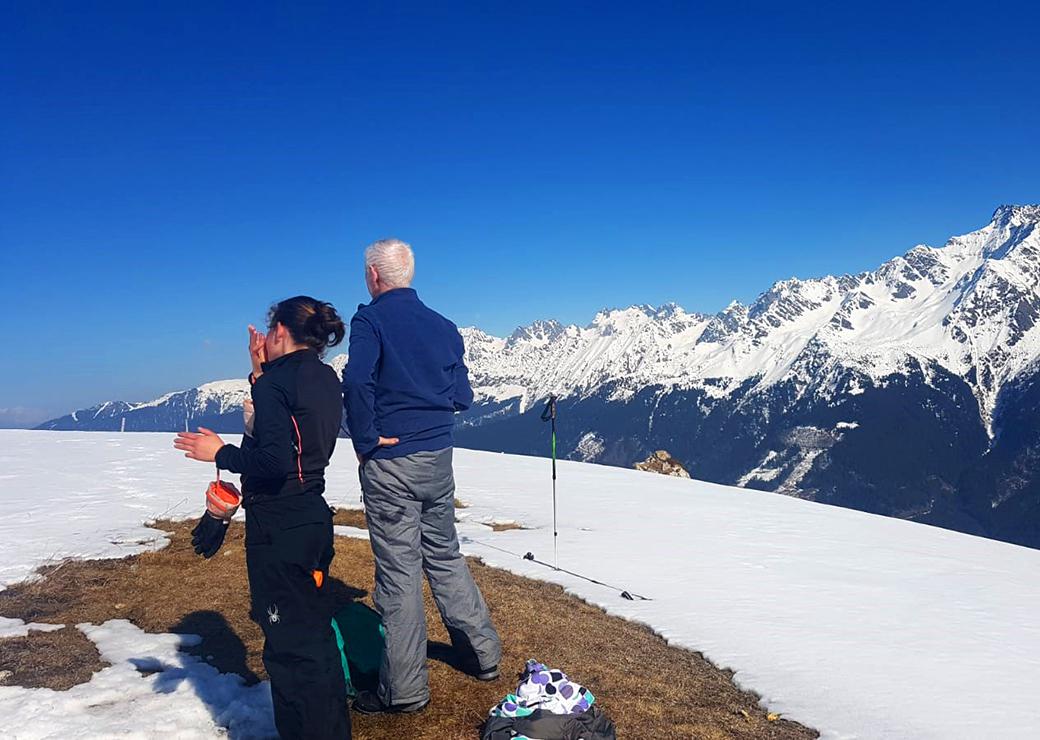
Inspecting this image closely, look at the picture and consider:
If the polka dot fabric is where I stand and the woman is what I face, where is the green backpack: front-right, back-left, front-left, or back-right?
front-right

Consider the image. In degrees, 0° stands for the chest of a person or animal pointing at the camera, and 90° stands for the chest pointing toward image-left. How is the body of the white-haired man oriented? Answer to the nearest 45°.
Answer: approximately 135°

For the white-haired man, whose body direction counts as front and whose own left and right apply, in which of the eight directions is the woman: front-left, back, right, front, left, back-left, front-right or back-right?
left
